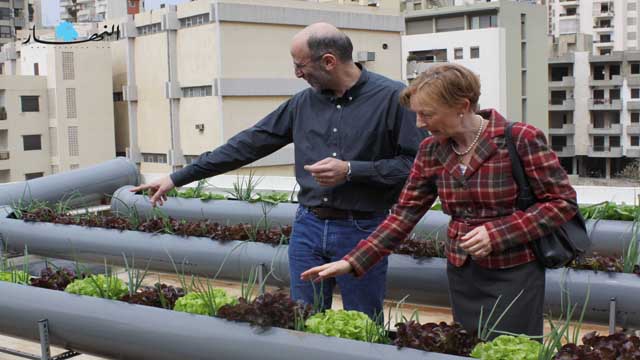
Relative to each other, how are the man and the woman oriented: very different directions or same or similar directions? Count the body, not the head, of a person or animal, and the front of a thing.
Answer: same or similar directions

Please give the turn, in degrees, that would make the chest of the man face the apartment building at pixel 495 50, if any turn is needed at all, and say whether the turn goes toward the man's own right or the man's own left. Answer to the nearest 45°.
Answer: approximately 135° to the man's own right

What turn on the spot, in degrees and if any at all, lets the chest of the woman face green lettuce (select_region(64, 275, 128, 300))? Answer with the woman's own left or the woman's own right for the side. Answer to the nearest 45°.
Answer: approximately 90° to the woman's own right

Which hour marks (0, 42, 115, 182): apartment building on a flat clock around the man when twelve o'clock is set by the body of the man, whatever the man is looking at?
The apartment building is roughly at 4 o'clock from the man.

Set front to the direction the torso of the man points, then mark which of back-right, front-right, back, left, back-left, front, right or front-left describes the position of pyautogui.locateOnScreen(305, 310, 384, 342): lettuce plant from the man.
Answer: front-left

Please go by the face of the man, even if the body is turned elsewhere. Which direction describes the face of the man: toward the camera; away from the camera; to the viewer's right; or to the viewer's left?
to the viewer's left

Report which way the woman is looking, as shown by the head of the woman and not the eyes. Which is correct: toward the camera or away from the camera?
toward the camera

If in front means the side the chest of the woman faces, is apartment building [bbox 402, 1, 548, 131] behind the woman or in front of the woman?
behind

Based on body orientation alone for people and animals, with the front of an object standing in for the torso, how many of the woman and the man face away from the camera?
0

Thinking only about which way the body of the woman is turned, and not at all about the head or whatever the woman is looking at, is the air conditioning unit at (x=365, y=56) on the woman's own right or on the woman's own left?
on the woman's own right

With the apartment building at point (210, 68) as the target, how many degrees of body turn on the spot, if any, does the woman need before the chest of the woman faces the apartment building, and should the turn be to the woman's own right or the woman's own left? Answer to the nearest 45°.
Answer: approximately 135° to the woman's own right
